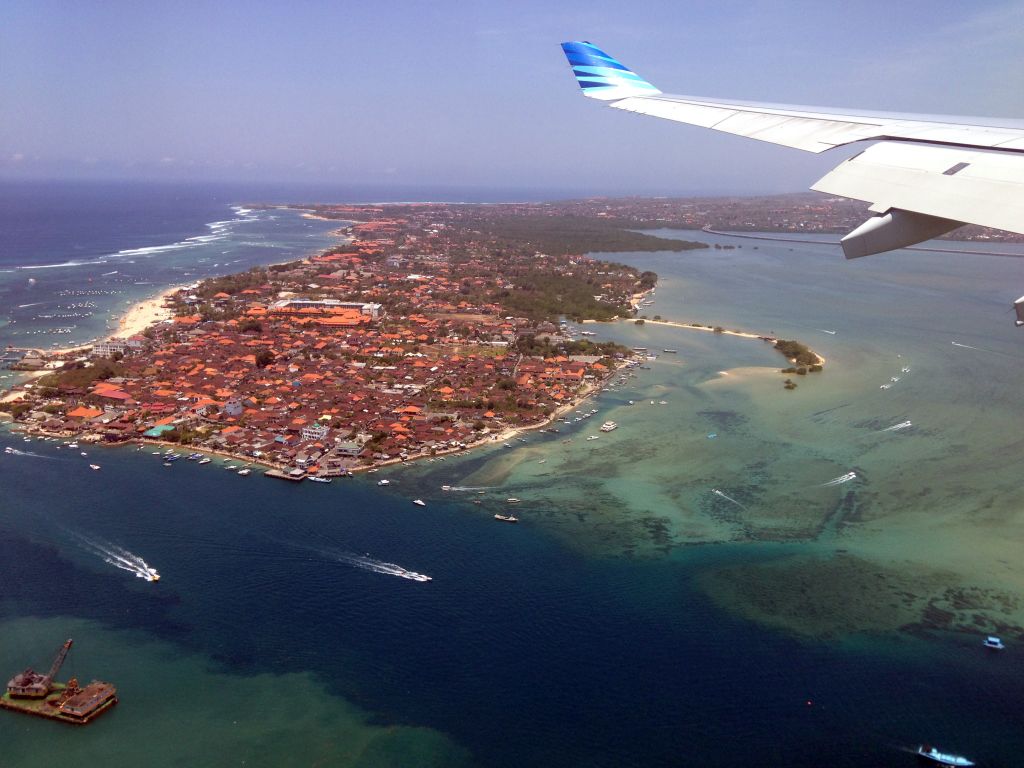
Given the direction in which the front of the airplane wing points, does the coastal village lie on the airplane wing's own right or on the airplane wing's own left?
on the airplane wing's own left

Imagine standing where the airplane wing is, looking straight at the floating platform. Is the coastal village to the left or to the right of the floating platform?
right

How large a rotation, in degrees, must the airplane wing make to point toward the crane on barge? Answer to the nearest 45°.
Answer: approximately 135° to its left

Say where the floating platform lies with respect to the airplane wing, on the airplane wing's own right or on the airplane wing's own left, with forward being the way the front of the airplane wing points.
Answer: on the airplane wing's own left

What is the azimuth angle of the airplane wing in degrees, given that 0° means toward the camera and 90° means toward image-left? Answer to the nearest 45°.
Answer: approximately 225°
